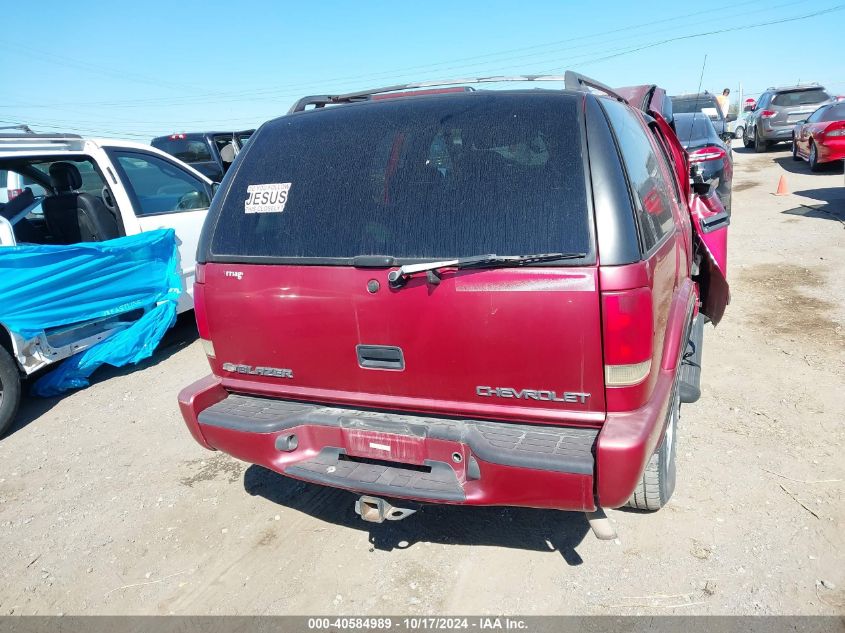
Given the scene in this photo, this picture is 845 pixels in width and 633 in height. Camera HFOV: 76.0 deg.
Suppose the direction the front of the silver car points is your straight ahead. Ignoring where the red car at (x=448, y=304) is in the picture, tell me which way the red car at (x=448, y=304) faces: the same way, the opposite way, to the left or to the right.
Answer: the same way

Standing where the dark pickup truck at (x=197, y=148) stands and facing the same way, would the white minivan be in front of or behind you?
behind

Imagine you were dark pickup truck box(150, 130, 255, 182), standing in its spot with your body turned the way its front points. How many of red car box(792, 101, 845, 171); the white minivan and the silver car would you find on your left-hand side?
0

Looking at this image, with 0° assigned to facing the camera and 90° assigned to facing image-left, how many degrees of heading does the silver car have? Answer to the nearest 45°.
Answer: approximately 135°

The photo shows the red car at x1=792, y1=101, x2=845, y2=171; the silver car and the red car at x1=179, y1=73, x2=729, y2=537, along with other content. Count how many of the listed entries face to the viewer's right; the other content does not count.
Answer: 0

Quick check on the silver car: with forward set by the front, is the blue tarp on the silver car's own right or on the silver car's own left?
on the silver car's own left

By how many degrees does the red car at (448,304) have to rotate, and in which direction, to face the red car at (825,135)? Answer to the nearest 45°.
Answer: approximately 45° to its right

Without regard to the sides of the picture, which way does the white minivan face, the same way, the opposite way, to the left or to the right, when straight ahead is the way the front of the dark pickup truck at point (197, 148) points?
the same way

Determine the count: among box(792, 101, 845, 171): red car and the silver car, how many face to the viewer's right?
0

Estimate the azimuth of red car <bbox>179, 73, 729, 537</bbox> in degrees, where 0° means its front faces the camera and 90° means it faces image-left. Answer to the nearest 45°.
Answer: approximately 180°

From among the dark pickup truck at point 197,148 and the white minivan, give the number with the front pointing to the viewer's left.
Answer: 0

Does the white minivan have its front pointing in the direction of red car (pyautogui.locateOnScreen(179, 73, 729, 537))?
no
